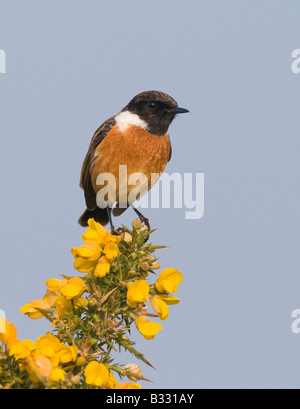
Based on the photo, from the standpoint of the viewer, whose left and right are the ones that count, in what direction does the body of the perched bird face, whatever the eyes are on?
facing the viewer and to the right of the viewer
